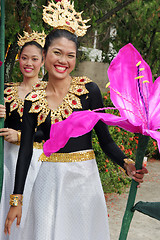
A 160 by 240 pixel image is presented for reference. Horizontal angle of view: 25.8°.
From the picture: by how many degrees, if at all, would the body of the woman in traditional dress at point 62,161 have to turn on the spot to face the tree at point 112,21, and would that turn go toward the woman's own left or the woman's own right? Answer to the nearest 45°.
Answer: approximately 180°

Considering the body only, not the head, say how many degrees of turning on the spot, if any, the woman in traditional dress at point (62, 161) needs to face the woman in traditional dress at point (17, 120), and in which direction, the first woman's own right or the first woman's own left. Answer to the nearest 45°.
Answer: approximately 180°

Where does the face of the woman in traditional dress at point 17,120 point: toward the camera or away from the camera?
toward the camera

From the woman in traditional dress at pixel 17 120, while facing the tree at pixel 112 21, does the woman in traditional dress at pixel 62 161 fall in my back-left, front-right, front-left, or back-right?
back-right
